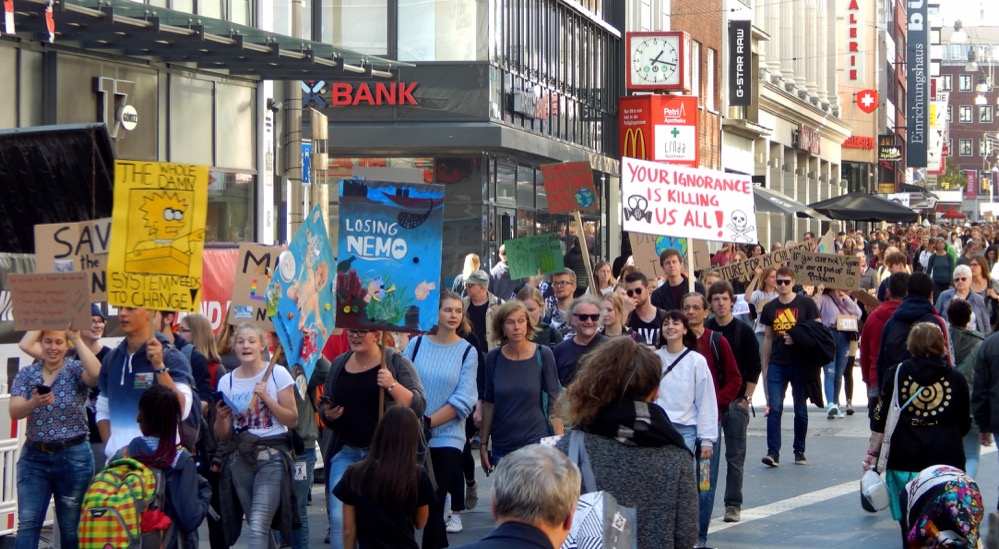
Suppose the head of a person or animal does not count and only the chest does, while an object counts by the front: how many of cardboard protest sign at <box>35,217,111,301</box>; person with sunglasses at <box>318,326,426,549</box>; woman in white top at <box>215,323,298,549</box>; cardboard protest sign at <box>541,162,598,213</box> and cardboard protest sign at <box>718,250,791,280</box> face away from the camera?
0

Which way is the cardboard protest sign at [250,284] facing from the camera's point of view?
toward the camera

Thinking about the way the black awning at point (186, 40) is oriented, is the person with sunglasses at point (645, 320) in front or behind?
in front

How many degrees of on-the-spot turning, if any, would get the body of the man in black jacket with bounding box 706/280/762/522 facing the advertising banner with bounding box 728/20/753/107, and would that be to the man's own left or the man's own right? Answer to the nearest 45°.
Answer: approximately 180°

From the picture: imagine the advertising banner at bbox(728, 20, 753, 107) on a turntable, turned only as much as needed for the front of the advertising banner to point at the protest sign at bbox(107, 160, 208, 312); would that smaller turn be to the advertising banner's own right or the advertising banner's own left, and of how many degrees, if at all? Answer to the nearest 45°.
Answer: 0° — it already faces it

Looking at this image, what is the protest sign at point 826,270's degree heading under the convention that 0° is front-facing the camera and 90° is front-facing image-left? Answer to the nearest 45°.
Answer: approximately 0°

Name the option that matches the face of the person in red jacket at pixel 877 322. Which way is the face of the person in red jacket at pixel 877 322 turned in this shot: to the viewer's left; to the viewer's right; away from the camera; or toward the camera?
away from the camera

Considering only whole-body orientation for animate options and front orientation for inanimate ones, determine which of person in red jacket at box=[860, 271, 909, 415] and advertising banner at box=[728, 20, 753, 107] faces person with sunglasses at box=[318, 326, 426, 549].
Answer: the advertising banner

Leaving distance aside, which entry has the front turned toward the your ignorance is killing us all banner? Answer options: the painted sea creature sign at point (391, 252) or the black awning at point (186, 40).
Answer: the black awning

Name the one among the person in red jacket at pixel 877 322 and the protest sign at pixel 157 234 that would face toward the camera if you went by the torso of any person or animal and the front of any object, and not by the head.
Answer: the protest sign

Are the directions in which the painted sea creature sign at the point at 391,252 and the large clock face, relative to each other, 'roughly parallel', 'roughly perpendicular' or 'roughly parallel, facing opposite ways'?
roughly parallel

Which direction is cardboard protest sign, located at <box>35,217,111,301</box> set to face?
toward the camera

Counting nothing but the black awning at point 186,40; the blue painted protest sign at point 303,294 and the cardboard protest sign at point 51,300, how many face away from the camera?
0

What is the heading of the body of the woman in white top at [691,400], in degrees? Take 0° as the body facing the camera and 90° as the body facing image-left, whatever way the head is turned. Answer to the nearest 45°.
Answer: approximately 45°

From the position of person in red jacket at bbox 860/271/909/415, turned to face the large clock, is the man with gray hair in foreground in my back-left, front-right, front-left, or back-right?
back-left

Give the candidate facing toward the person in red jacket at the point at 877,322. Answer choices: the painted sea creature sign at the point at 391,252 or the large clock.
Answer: the large clock

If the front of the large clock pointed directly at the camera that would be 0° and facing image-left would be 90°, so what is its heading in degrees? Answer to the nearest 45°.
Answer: approximately 0°

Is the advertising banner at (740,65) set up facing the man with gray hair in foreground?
yes

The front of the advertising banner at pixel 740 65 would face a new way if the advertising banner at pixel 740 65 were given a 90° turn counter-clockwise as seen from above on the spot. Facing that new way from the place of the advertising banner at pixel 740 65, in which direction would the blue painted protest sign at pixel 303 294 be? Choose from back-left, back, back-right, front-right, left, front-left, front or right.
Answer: right

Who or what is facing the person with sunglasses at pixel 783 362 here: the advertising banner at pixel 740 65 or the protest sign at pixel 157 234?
the advertising banner

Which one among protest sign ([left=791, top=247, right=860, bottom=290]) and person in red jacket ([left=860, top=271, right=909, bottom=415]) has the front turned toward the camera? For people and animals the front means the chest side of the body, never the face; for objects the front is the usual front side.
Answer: the protest sign
